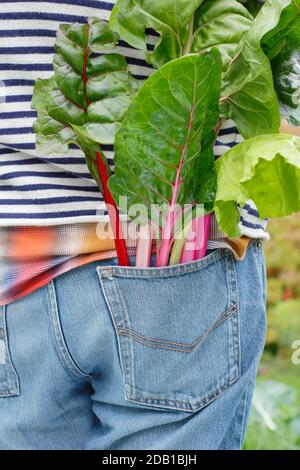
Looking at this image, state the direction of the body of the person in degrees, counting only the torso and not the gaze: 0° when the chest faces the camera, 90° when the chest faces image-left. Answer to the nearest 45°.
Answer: approximately 180°
